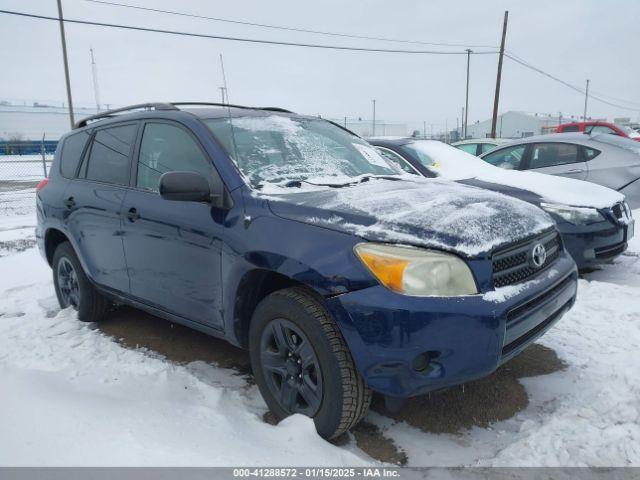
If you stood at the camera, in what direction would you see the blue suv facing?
facing the viewer and to the right of the viewer

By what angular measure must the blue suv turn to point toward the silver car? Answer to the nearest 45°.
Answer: approximately 90° to its left

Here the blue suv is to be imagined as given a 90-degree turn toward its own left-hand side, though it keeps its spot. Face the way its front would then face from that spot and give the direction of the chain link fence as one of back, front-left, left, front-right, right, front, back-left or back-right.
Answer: left
